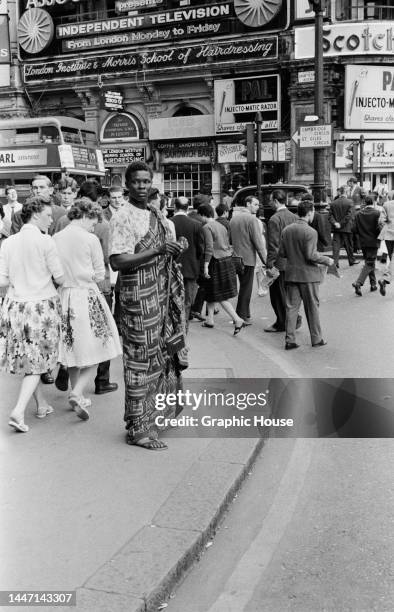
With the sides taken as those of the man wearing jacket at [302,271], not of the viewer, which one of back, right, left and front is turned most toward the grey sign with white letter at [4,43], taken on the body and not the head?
left

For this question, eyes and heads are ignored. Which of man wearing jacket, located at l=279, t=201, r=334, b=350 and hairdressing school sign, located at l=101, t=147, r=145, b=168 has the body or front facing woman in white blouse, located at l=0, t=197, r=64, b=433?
the hairdressing school sign

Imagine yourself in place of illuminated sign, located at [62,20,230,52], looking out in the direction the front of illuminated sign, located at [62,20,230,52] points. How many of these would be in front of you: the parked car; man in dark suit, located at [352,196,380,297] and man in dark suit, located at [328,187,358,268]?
3

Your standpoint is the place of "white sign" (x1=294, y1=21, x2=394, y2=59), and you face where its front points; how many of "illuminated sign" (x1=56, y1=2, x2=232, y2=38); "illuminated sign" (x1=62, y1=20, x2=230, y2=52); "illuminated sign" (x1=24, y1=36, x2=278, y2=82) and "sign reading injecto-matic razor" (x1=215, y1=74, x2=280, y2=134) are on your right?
4

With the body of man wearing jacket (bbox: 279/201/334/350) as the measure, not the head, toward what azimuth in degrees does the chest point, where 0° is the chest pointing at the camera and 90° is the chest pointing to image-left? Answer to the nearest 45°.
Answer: approximately 225°

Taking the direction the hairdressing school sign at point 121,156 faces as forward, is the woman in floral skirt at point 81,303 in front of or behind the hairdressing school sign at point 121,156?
in front

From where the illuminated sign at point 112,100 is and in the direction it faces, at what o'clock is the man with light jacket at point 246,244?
The man with light jacket is roughly at 12 o'clock from the illuminated sign.

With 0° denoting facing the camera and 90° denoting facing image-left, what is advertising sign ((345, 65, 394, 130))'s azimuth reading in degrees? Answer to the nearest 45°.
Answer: approximately 0°

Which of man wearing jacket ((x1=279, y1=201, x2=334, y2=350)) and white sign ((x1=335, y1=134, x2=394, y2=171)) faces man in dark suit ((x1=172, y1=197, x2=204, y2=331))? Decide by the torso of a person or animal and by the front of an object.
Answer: the white sign

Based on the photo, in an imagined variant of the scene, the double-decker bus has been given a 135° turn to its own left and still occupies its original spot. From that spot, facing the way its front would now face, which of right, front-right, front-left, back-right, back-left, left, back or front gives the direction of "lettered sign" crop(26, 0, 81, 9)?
front

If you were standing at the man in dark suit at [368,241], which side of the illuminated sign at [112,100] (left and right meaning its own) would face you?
front

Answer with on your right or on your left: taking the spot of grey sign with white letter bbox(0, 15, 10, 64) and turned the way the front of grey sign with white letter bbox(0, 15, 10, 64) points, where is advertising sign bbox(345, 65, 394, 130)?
on your left

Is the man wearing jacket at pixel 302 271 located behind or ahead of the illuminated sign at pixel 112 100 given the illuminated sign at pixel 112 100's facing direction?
ahead

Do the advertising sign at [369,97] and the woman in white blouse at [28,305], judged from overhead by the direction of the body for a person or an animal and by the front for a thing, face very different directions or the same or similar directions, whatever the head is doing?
very different directions

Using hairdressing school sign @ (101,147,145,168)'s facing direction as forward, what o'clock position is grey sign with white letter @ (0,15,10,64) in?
grey sign with white letter @ (0,15,10,64) is roughly at 4 o'clock from hairdressing school sign @ (101,147,145,168).
